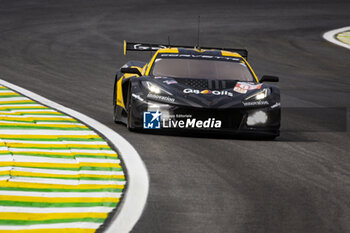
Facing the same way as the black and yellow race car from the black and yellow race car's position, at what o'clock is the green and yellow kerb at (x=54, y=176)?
The green and yellow kerb is roughly at 1 o'clock from the black and yellow race car.

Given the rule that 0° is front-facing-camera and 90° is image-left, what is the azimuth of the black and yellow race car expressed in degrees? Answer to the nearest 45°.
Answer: approximately 0°
